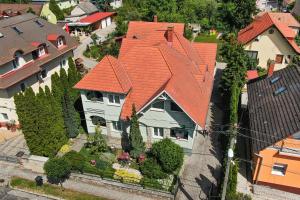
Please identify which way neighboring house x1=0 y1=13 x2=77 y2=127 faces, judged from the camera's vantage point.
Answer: facing the viewer and to the right of the viewer

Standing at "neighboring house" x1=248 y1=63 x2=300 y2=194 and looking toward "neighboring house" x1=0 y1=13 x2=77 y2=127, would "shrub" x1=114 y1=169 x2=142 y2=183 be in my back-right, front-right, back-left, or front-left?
front-left

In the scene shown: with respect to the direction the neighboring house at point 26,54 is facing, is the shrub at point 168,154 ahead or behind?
ahead

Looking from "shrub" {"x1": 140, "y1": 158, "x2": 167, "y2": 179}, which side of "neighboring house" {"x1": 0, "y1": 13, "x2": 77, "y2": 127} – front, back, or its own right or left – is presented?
front

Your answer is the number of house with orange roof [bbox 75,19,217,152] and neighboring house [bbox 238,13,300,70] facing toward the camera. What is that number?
2

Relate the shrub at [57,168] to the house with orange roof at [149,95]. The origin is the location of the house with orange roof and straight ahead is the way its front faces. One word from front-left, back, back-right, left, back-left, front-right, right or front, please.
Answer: front-right

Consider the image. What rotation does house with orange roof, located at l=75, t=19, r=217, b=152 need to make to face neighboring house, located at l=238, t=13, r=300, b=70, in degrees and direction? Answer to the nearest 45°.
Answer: approximately 135° to its left

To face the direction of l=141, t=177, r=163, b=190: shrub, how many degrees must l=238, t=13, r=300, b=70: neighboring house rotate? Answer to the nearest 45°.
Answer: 0° — it already faces it

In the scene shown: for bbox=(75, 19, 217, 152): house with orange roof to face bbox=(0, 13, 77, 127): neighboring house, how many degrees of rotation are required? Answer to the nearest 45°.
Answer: approximately 135° to its right

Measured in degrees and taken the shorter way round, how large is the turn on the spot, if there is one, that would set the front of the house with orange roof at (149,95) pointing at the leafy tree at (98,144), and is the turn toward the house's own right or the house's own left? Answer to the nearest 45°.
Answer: approximately 90° to the house's own right

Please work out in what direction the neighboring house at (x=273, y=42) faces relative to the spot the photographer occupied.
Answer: facing the viewer
